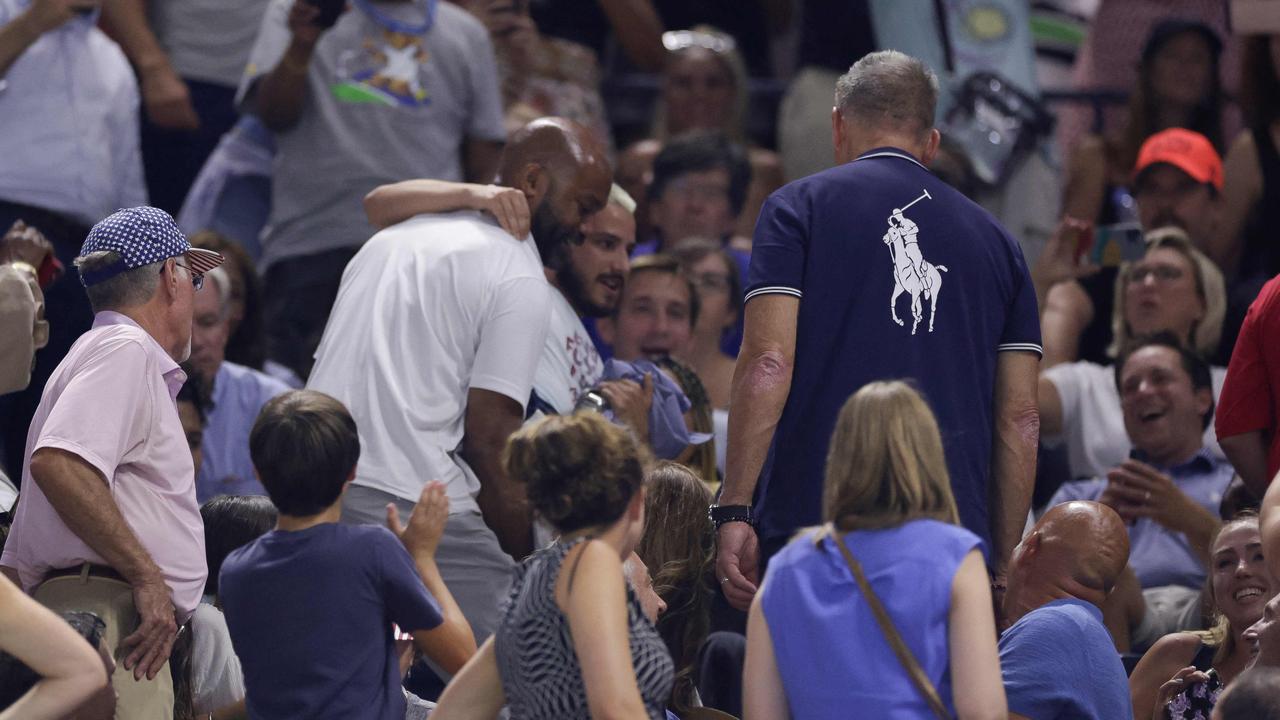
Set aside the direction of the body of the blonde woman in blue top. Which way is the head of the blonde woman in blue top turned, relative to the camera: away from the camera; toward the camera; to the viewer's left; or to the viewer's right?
away from the camera

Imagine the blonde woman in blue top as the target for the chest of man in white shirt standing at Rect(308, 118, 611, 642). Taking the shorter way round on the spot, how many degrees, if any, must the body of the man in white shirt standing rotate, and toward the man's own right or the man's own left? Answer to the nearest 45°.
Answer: approximately 90° to the man's own right

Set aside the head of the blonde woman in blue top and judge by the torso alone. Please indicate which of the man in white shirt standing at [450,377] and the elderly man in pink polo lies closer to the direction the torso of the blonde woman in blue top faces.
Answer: the man in white shirt standing

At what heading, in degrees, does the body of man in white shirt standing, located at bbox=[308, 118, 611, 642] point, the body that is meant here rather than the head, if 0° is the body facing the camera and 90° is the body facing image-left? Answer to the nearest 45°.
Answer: approximately 225°

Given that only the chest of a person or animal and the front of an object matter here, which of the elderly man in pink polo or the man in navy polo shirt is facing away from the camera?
the man in navy polo shirt

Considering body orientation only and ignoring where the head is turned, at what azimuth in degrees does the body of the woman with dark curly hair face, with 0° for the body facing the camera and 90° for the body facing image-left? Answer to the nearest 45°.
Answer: approximately 225°

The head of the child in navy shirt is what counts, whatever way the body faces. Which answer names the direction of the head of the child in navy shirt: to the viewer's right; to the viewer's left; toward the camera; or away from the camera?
away from the camera

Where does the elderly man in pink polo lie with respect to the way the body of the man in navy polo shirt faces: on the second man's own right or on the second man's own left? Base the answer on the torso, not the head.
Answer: on the second man's own left

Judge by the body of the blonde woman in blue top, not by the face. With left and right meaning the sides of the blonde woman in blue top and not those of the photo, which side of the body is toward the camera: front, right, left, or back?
back

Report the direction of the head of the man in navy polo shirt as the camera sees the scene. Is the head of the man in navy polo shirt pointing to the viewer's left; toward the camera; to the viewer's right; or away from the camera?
away from the camera

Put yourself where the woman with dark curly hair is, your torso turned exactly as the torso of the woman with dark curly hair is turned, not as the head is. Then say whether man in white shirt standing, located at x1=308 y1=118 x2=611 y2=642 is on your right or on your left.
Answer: on your left

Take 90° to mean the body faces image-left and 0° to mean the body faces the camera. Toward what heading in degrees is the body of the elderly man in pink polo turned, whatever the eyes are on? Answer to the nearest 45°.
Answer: approximately 270°

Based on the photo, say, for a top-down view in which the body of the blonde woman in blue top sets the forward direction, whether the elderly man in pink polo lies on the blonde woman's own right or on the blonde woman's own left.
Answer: on the blonde woman's own left

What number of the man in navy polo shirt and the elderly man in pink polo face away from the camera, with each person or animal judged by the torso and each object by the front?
1

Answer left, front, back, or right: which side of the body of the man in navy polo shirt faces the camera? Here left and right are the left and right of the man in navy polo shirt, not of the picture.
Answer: back
